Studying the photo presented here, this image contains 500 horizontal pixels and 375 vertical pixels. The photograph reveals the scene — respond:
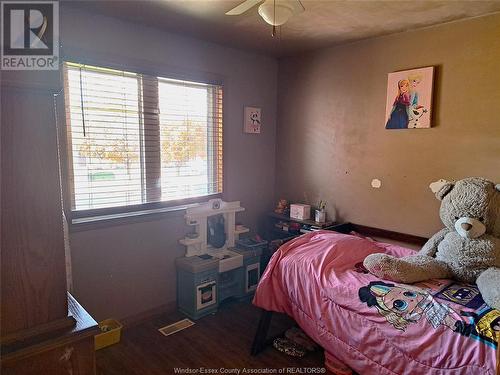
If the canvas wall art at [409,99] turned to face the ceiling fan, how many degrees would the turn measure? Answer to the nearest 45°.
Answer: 0° — it already faces it

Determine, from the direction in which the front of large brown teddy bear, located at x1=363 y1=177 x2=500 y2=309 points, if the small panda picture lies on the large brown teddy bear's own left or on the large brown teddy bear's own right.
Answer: on the large brown teddy bear's own right
